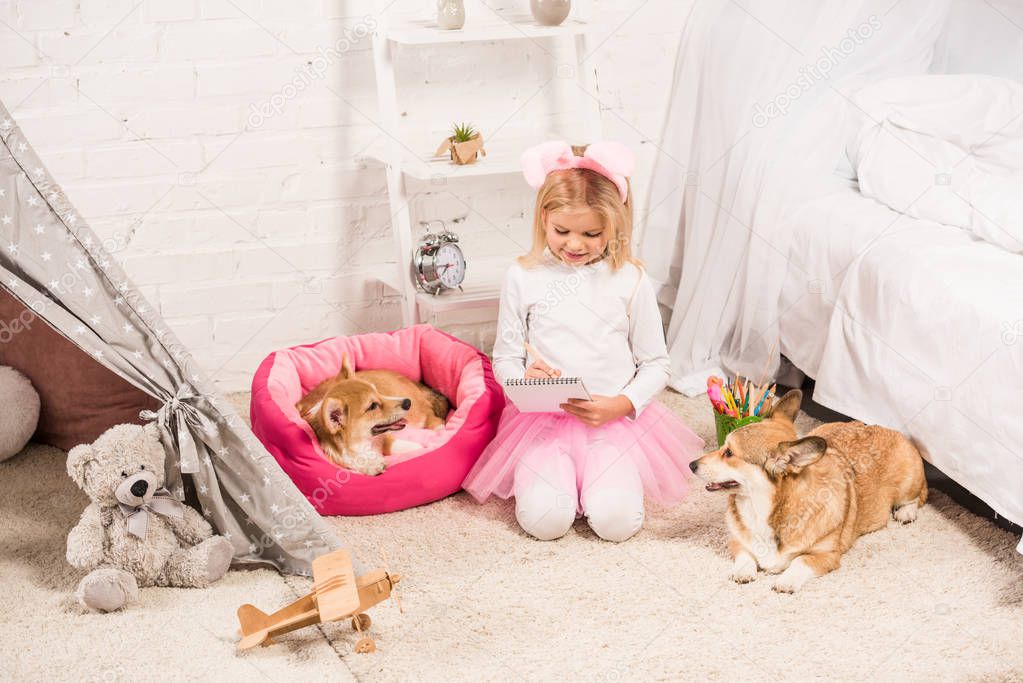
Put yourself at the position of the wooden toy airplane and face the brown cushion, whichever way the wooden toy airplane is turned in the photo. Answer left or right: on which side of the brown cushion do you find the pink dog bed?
right

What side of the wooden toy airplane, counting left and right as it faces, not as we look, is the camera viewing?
right

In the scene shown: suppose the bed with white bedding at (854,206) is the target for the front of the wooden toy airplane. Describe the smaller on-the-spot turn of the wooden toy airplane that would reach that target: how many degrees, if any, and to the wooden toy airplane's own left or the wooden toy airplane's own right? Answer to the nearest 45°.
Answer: approximately 45° to the wooden toy airplane's own left

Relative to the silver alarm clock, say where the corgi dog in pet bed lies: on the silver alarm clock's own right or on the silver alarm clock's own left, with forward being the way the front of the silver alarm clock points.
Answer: on the silver alarm clock's own right

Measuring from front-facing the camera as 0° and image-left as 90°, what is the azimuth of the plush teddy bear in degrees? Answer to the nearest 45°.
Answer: approximately 315°

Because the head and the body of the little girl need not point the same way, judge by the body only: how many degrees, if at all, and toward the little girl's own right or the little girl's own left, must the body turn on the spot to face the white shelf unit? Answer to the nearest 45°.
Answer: approximately 135° to the little girl's own right

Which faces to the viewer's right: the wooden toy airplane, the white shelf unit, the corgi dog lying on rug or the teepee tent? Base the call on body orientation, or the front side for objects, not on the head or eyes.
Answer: the wooden toy airplane

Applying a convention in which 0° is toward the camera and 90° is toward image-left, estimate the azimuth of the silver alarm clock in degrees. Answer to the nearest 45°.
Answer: approximately 315°

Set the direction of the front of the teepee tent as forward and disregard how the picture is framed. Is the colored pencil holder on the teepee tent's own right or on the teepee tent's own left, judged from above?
on the teepee tent's own left

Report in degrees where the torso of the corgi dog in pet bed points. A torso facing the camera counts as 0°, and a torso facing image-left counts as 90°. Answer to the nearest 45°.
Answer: approximately 45°

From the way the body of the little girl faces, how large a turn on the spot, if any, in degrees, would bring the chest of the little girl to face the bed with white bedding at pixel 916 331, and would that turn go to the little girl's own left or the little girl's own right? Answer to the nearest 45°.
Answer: approximately 90° to the little girl's own left

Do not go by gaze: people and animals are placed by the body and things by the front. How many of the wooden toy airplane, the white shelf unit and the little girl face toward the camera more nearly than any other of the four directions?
2
